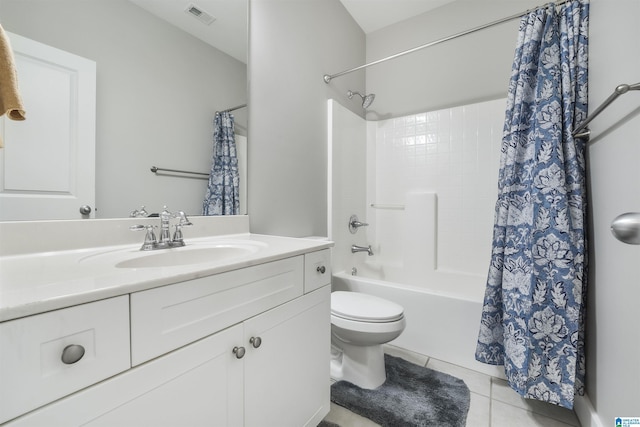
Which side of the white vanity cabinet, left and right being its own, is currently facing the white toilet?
left

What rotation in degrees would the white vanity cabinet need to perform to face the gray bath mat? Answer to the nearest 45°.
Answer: approximately 45° to its left

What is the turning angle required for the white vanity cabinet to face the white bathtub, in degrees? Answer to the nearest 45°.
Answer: approximately 45° to its left

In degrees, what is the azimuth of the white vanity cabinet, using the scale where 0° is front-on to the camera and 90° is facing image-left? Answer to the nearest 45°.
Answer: approximately 315°
